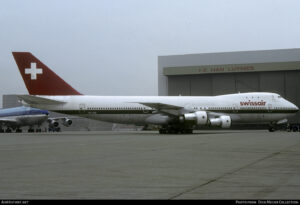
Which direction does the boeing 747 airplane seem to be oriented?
to the viewer's right
